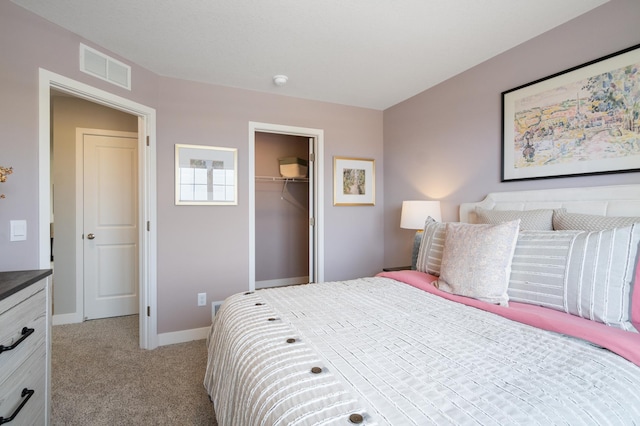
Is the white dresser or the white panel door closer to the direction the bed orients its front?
the white dresser

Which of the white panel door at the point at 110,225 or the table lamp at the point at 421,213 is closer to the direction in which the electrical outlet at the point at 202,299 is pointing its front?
the table lamp

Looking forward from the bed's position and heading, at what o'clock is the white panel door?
The white panel door is roughly at 2 o'clock from the bed.

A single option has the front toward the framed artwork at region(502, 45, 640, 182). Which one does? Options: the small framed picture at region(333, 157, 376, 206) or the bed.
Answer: the small framed picture

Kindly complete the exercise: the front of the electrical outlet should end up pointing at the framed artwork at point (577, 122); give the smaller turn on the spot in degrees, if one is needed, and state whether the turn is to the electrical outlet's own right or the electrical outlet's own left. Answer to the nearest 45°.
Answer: approximately 45° to the electrical outlet's own left

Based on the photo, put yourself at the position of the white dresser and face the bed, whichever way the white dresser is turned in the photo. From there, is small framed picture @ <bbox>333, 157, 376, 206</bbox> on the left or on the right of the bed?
left

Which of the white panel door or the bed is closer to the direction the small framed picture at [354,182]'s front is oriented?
the bed

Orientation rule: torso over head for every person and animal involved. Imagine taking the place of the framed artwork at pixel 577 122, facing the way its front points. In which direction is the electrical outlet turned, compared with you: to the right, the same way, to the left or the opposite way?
to the left
